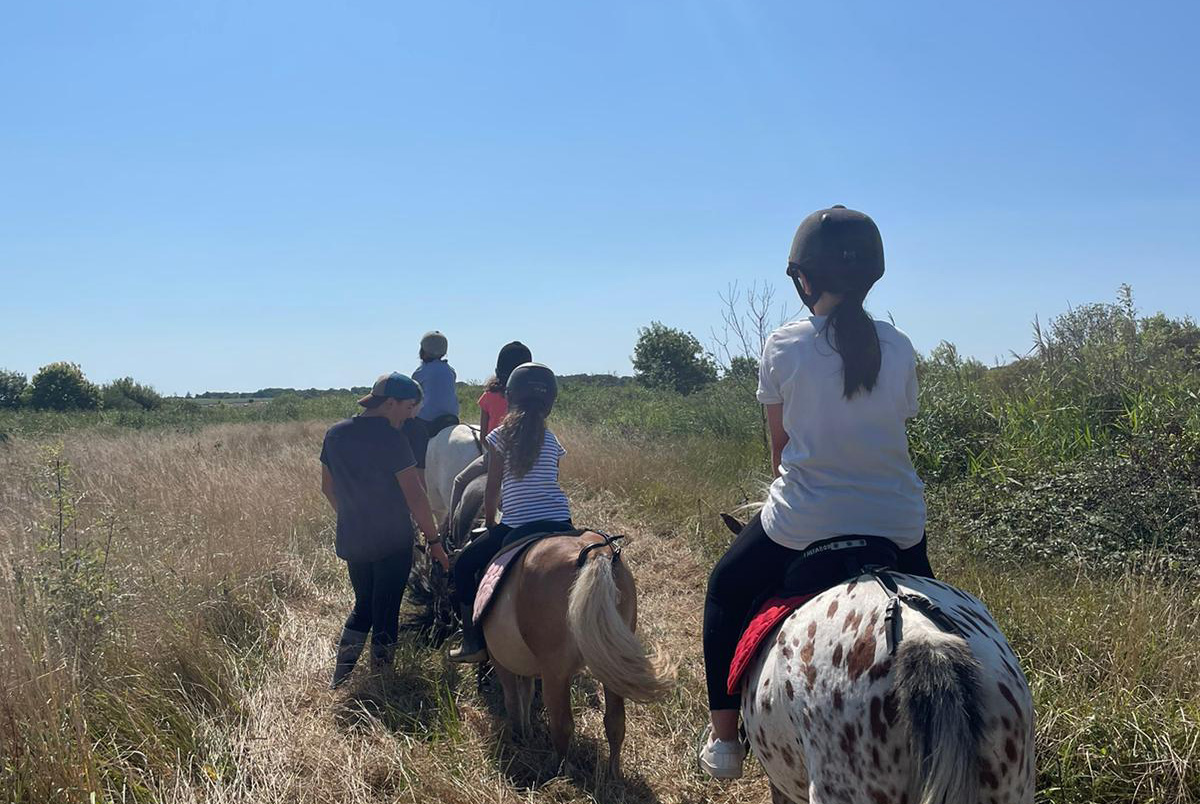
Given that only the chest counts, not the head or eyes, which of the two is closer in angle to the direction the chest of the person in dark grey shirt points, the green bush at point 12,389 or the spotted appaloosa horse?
the green bush

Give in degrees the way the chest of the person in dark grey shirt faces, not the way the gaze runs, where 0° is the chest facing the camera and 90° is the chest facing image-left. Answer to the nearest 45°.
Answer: approximately 225°

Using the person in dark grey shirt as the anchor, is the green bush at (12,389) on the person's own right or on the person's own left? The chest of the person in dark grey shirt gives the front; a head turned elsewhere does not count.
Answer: on the person's own left

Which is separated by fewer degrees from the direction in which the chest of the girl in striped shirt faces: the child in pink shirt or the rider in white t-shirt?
the child in pink shirt

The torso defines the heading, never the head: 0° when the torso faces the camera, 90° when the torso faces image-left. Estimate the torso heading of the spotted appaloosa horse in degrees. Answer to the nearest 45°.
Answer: approximately 135°

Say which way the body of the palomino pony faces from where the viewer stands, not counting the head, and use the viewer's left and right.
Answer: facing away from the viewer and to the left of the viewer

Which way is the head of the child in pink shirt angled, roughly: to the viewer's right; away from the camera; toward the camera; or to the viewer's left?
away from the camera

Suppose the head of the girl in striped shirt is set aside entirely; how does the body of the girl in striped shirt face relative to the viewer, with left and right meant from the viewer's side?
facing away from the viewer and to the left of the viewer

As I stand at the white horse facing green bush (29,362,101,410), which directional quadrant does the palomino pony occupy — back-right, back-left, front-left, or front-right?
back-left
